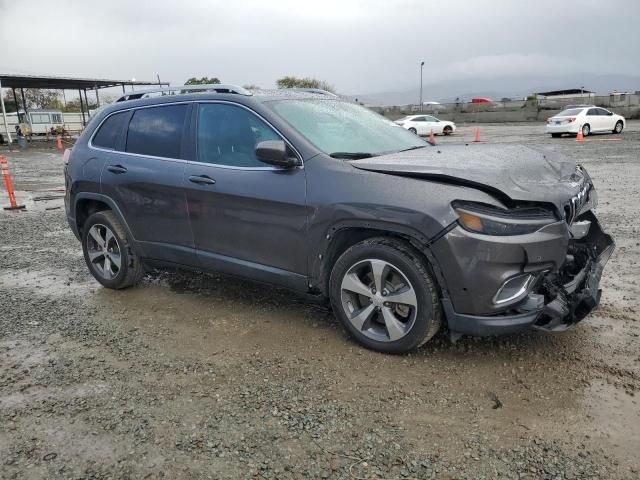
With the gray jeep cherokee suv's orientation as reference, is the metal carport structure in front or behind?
behind

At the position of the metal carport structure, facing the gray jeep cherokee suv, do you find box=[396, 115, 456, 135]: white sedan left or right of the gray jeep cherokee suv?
left

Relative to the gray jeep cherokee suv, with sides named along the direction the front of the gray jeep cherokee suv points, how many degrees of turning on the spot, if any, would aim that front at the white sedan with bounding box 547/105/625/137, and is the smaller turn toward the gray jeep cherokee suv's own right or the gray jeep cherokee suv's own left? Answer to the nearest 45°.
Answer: approximately 90° to the gray jeep cherokee suv's own left

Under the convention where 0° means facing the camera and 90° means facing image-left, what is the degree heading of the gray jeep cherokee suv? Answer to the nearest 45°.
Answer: approximately 315°

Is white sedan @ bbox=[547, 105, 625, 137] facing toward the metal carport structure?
no

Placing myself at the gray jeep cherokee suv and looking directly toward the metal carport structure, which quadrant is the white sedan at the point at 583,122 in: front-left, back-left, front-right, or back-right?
front-right

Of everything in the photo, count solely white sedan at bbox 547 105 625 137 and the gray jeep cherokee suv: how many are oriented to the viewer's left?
0

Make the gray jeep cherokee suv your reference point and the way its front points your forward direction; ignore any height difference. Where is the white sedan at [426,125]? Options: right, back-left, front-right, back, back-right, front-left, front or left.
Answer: back-left

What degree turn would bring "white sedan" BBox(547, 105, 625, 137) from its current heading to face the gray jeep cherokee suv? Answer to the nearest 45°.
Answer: approximately 135° to its right

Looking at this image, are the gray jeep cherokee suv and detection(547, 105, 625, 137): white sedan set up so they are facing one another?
no
